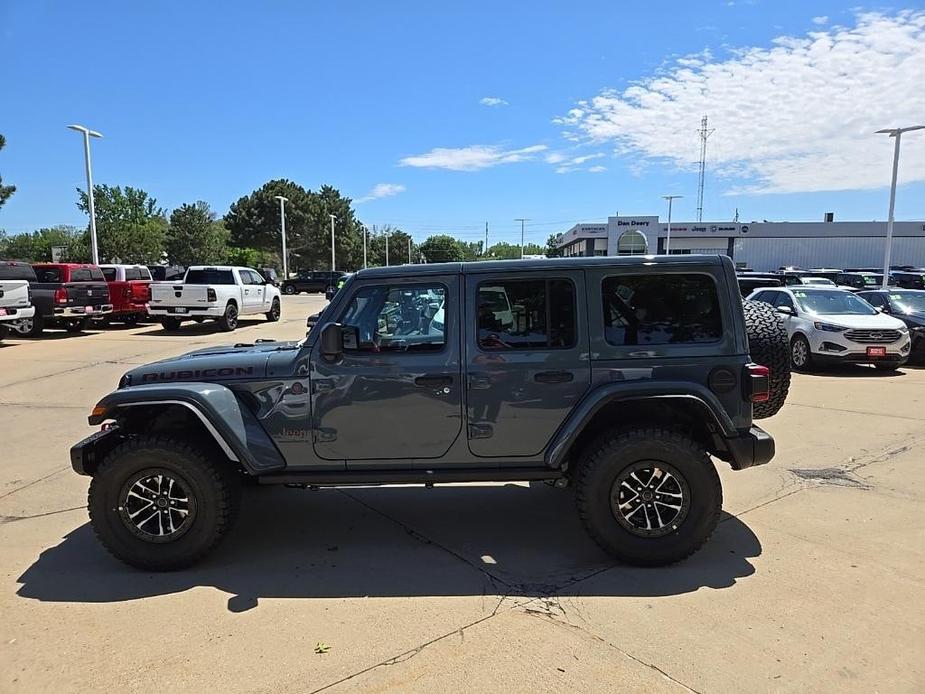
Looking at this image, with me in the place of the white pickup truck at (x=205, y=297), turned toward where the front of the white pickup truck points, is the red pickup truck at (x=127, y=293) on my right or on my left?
on my left

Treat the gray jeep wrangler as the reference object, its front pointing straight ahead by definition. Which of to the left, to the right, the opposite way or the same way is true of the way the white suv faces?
to the left

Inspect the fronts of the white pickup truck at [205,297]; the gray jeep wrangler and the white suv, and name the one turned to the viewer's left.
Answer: the gray jeep wrangler

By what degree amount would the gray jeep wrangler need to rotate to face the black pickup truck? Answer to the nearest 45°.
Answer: approximately 45° to its right

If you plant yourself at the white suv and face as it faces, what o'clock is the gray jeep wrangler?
The gray jeep wrangler is roughly at 2 o'clock from the white suv.

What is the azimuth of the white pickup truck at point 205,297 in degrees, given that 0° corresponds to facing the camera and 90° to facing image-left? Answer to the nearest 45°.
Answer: approximately 225°

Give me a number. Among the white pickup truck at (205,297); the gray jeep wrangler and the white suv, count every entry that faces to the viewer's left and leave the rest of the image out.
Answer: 1

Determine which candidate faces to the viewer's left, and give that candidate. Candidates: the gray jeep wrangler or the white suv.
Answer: the gray jeep wrangler

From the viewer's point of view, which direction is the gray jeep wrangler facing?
to the viewer's left

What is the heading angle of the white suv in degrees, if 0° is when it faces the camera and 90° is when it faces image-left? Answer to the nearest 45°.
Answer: approximately 315°

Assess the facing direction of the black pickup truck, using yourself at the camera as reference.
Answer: facing away from the viewer and to the left of the viewer
